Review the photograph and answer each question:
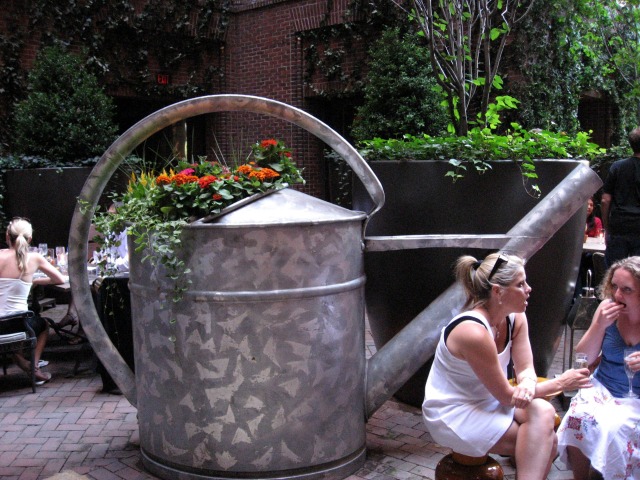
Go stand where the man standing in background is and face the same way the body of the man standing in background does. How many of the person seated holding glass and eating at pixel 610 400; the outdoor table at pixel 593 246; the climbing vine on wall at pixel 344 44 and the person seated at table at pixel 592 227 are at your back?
1

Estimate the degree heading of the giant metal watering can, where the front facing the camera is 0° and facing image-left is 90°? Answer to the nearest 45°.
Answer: approximately 270°

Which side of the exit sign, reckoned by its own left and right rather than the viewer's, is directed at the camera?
front

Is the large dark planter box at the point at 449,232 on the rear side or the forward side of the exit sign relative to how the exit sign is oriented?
on the forward side

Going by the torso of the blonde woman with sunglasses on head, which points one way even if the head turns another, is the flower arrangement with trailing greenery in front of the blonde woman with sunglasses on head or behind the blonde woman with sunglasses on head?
behind

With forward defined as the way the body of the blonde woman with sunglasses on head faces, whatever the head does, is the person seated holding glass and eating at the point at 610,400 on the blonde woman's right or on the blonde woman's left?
on the blonde woman's left

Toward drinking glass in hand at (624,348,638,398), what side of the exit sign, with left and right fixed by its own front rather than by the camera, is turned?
front

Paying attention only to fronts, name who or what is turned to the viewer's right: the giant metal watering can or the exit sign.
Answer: the giant metal watering can

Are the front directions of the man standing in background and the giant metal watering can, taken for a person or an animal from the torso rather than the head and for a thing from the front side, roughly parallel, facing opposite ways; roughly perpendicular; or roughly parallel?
roughly perpendicular

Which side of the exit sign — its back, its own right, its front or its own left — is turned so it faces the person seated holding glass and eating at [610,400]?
front

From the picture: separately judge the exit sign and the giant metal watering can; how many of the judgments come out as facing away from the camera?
0

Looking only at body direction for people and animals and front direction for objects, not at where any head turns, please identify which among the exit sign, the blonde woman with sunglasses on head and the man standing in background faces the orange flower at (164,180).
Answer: the exit sign

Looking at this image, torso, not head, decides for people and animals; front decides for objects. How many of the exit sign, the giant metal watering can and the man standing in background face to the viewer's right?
1

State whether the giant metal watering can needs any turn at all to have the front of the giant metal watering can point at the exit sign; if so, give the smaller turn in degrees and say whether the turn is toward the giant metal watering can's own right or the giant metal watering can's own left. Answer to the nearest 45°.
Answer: approximately 90° to the giant metal watering can's own left

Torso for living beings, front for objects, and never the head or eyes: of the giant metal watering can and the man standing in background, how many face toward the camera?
0

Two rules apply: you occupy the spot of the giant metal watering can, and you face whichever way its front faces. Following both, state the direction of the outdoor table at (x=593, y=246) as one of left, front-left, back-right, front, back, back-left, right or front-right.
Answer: front-left

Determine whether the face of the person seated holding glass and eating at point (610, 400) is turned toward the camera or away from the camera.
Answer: toward the camera
